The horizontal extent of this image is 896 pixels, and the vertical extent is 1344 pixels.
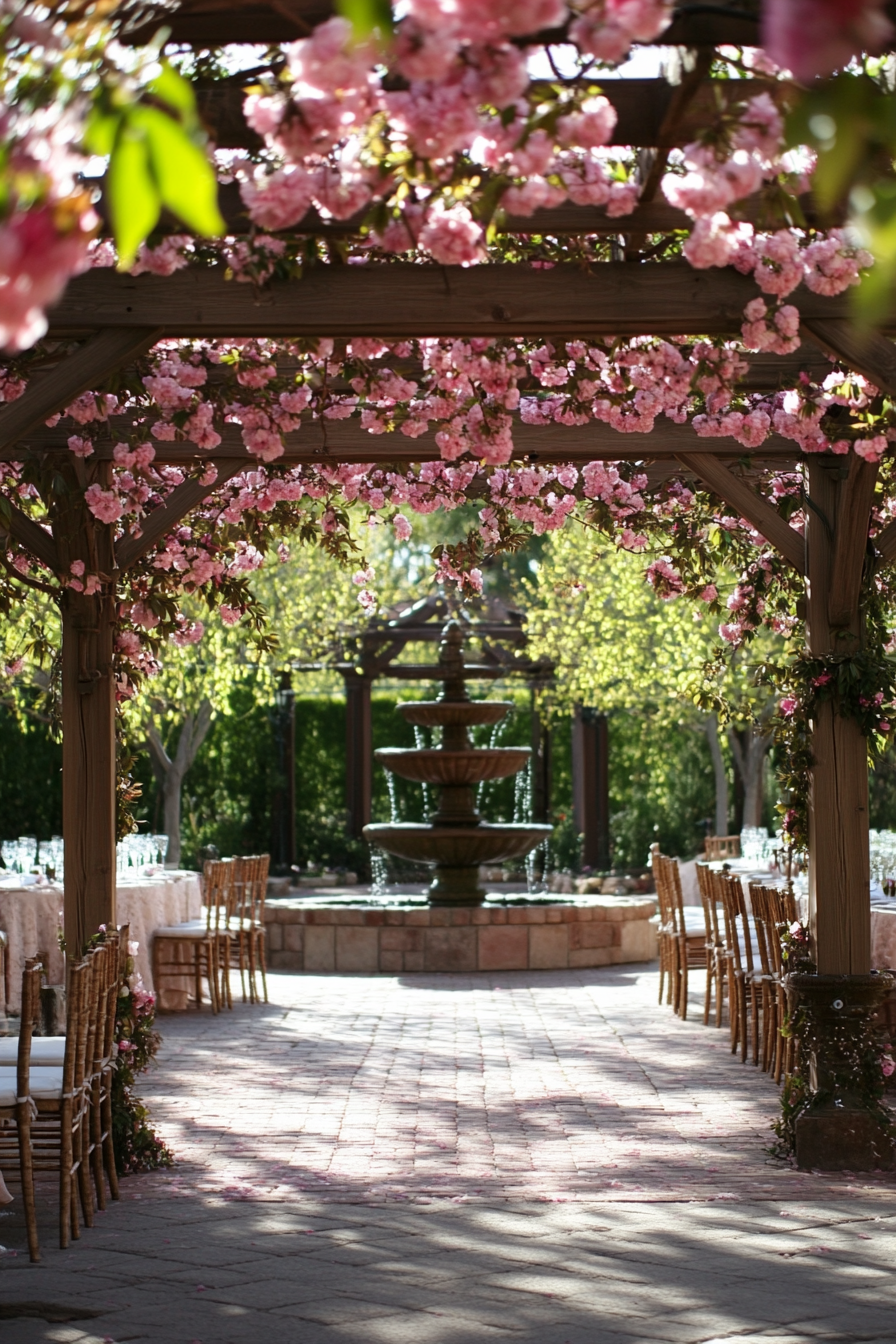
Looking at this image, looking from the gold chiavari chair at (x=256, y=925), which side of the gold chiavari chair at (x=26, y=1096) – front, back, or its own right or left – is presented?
right

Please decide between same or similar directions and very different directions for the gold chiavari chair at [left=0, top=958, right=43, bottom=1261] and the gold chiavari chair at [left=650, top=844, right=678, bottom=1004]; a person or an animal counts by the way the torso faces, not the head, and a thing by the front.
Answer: very different directions

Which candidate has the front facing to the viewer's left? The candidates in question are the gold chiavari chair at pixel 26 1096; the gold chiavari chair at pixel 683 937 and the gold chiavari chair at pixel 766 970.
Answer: the gold chiavari chair at pixel 26 1096

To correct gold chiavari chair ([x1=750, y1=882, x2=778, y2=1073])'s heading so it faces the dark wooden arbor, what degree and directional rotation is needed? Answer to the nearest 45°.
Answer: approximately 90° to its left

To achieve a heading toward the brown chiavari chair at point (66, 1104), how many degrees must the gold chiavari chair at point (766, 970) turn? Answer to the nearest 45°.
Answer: approximately 135° to its right

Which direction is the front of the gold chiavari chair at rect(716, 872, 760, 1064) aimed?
to the viewer's right

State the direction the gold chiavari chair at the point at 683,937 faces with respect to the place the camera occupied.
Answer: facing to the right of the viewer

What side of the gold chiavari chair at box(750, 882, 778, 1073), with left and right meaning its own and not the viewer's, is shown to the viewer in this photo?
right

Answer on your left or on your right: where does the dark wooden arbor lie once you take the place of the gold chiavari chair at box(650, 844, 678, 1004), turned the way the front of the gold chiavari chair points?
on your left

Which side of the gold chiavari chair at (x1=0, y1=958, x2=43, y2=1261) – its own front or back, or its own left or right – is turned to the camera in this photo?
left

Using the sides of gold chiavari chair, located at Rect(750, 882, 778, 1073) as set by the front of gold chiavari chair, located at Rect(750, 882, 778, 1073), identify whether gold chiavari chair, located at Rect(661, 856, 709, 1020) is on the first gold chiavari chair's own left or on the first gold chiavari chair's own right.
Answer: on the first gold chiavari chair's own left

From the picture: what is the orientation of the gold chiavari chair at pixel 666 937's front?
to the viewer's right

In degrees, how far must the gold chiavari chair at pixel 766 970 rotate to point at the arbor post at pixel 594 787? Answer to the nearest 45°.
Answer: approximately 90° to its left

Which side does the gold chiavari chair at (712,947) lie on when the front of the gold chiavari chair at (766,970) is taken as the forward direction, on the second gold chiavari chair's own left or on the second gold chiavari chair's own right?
on the second gold chiavari chair's own left
